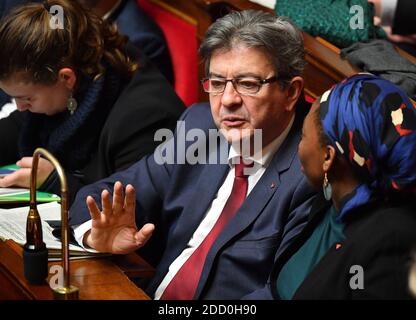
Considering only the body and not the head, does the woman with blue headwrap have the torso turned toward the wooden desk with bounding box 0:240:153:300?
yes

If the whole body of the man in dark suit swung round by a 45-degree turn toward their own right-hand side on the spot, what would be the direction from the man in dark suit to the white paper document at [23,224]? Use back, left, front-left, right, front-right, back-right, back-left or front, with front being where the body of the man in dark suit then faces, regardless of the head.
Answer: front

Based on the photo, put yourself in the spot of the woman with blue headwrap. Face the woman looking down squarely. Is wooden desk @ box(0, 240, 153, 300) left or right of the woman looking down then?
left

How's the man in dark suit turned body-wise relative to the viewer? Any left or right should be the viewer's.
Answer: facing the viewer and to the left of the viewer

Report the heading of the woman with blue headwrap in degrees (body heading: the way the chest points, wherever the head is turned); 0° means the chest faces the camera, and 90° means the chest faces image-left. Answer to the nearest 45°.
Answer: approximately 90°

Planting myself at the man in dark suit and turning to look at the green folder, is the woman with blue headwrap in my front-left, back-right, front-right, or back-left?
back-left

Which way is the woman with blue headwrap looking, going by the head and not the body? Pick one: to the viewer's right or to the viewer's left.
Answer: to the viewer's left

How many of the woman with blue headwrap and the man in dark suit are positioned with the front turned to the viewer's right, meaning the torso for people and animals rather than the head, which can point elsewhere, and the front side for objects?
0

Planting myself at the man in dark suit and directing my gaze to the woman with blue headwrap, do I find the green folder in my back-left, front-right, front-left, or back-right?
back-right

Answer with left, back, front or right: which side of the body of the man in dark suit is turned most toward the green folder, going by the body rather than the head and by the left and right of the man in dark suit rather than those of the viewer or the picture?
right

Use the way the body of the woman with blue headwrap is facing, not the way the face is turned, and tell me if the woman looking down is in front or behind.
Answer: in front
